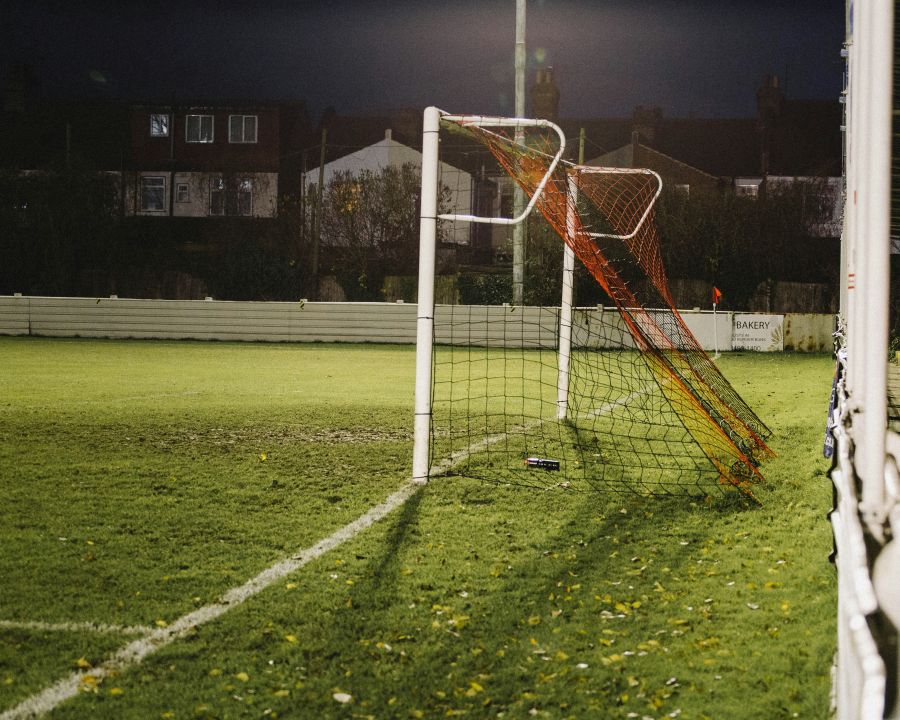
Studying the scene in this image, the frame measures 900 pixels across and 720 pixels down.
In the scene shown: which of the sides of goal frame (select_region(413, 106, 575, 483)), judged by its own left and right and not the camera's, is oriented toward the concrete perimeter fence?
right

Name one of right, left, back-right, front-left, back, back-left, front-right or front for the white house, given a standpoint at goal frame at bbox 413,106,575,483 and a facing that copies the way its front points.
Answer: right

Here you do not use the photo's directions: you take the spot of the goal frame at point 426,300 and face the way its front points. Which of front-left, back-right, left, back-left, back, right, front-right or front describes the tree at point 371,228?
right

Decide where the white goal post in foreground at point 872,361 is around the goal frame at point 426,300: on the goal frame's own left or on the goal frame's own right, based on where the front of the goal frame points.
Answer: on the goal frame's own left

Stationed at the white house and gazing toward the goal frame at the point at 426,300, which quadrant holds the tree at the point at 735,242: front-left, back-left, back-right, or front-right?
front-left

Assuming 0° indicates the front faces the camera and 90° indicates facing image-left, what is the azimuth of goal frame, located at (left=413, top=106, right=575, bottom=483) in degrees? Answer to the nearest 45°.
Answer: approximately 90°
